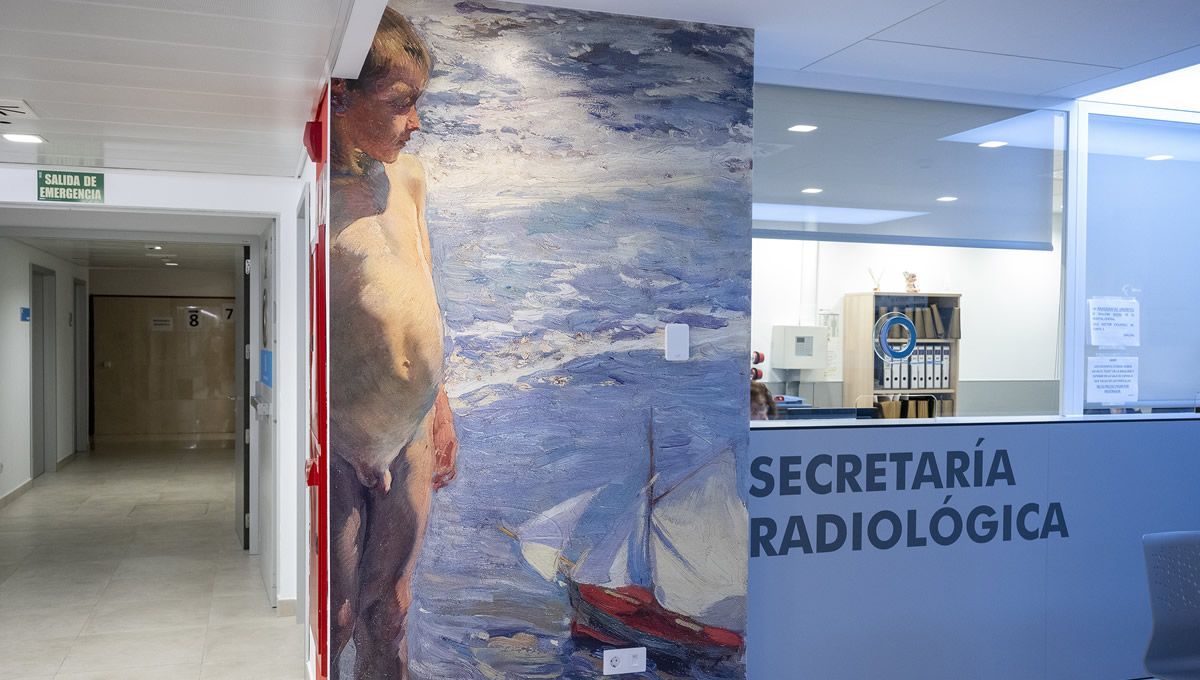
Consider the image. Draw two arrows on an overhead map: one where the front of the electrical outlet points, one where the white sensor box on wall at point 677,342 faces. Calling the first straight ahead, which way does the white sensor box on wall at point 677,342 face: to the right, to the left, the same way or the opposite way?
the same way

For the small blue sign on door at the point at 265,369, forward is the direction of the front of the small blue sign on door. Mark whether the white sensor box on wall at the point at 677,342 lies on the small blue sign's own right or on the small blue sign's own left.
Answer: on the small blue sign's own left

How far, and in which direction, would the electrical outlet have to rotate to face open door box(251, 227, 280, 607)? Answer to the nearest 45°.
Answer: approximately 135° to its right

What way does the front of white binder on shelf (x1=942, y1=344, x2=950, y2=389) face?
toward the camera

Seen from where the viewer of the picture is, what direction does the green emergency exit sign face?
facing the viewer

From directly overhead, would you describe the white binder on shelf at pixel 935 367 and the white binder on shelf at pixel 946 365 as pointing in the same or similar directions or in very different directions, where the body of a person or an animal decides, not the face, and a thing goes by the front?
same or similar directions

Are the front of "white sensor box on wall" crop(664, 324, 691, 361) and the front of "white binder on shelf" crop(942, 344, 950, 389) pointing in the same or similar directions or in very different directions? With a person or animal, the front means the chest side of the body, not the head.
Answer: same or similar directions

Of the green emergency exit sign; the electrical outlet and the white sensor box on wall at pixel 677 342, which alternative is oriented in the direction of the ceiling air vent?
the green emergency exit sign

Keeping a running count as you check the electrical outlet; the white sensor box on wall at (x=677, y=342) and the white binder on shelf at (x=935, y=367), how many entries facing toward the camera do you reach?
3

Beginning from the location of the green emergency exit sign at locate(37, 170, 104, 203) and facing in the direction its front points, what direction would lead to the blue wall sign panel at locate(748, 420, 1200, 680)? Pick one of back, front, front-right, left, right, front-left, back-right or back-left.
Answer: front-left

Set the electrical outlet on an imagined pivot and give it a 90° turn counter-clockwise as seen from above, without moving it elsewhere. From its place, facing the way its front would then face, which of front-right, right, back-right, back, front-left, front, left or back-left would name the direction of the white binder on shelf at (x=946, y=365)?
front-left

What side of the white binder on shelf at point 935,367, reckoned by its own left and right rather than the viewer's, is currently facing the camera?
front
